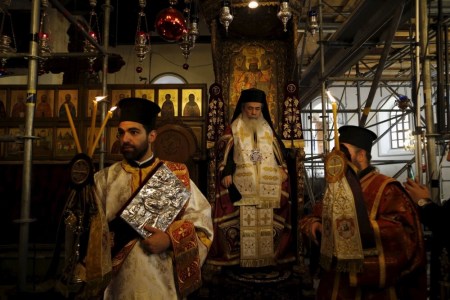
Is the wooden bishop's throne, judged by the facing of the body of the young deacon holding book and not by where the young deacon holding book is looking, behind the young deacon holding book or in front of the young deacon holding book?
behind

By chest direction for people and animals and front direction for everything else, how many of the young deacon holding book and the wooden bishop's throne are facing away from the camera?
0

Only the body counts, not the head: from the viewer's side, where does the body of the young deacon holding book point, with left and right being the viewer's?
facing the viewer and to the left of the viewer

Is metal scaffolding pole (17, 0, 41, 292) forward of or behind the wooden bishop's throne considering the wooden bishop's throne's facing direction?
forward

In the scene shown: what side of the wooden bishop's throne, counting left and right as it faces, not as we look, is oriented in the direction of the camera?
front

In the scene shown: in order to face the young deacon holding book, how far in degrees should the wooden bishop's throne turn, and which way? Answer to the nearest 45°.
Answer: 0° — it already faces them

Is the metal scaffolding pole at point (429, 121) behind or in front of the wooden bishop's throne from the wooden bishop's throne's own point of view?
in front

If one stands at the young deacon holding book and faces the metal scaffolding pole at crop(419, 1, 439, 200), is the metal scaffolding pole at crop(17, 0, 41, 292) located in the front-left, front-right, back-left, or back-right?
back-left

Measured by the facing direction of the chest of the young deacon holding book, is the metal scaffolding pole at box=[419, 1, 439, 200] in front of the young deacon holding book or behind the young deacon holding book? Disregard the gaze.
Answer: behind

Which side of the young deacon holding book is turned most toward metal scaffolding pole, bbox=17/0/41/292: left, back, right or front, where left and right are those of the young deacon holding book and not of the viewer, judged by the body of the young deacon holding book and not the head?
right
